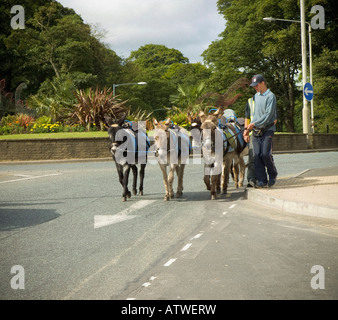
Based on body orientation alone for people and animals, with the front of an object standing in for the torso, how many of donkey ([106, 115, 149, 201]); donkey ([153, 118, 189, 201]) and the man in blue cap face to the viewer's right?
0

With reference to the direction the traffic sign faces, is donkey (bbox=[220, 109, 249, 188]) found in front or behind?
in front

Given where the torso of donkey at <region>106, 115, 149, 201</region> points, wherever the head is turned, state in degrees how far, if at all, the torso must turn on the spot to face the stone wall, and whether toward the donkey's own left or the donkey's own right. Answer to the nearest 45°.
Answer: approximately 135° to the donkey's own right

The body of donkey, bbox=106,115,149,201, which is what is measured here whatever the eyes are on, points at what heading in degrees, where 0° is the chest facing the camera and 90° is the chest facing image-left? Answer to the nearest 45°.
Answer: approximately 45°

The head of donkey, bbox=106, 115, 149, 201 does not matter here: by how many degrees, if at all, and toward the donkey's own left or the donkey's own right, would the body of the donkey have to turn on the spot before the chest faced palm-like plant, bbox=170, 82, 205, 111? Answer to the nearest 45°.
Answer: approximately 135° to the donkey's own right

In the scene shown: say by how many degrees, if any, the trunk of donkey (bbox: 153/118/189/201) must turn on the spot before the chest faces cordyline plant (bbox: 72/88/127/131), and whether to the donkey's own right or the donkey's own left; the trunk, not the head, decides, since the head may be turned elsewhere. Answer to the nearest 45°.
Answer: approximately 135° to the donkey's own right

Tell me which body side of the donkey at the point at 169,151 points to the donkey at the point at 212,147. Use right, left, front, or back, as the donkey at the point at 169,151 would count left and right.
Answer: left

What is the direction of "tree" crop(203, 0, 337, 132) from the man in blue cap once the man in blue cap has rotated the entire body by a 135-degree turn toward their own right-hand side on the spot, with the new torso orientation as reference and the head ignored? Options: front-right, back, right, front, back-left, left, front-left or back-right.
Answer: front
